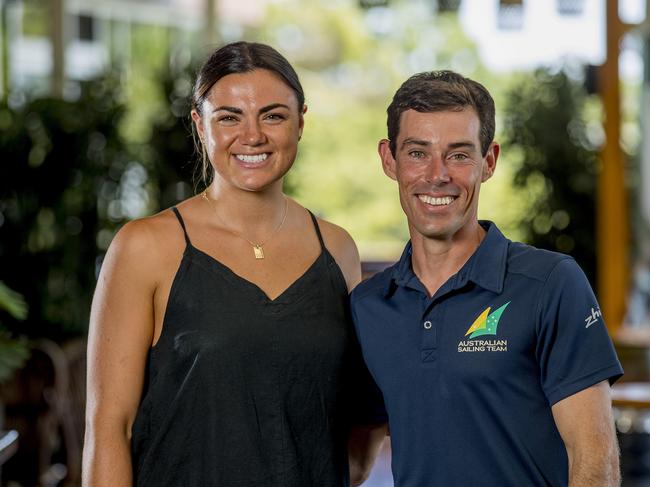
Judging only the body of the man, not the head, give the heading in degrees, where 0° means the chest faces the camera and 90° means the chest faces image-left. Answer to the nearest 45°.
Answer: approximately 45°

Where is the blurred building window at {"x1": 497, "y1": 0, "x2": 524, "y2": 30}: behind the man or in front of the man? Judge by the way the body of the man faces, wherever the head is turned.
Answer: behind

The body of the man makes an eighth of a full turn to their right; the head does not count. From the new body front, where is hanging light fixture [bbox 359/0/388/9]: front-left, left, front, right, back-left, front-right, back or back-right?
right

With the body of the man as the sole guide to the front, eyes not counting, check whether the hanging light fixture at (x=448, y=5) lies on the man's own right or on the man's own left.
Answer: on the man's own right
